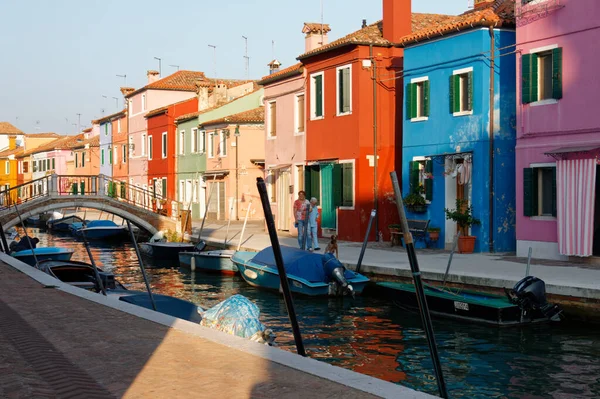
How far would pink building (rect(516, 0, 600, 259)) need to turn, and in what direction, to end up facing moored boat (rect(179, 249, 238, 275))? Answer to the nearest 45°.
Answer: approximately 45° to its right

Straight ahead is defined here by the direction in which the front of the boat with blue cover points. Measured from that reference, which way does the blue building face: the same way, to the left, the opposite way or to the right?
to the left

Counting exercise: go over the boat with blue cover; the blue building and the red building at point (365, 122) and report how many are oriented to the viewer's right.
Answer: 0

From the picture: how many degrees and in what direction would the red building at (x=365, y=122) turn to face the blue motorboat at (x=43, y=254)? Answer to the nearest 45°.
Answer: approximately 45° to its right

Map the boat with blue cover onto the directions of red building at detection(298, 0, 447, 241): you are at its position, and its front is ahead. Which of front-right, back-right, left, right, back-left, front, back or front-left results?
front-left

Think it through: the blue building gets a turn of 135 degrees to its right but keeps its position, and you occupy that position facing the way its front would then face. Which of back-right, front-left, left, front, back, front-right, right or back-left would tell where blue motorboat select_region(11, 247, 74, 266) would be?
left

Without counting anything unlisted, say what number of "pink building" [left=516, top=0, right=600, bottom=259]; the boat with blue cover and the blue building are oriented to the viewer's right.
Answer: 0

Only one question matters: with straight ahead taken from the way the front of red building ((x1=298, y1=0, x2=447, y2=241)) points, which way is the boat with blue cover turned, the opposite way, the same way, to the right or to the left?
to the right

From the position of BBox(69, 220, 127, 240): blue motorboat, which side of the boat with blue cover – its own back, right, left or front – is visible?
front

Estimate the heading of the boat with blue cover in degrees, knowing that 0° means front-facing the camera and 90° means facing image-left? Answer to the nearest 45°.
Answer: approximately 135°

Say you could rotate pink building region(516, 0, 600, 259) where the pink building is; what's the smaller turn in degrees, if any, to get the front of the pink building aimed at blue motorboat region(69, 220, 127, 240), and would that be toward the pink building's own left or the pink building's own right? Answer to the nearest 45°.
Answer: approximately 90° to the pink building's own right

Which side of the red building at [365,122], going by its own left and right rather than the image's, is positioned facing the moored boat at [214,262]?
front

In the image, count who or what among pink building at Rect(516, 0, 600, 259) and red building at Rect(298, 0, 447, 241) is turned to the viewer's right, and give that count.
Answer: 0

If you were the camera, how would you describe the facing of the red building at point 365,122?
facing the viewer and to the left of the viewer

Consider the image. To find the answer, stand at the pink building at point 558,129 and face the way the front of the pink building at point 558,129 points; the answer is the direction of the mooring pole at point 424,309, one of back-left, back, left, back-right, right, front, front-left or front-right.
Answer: front-left

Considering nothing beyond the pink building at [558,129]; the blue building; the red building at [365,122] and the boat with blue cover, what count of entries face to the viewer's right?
0

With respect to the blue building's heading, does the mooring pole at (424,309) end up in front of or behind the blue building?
in front

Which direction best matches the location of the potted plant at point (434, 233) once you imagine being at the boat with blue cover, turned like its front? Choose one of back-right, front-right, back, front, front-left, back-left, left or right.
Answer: right
